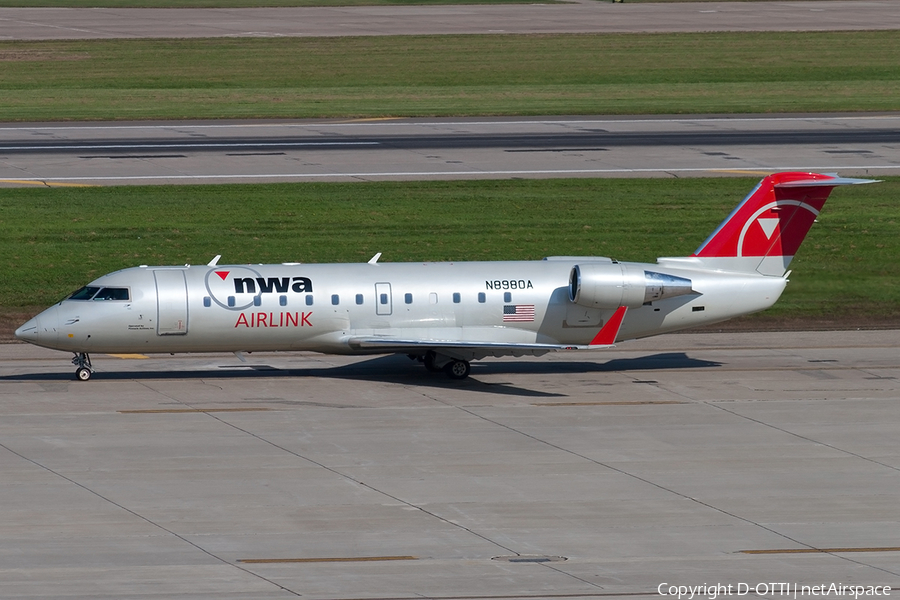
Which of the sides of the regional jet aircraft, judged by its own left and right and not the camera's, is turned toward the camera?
left
